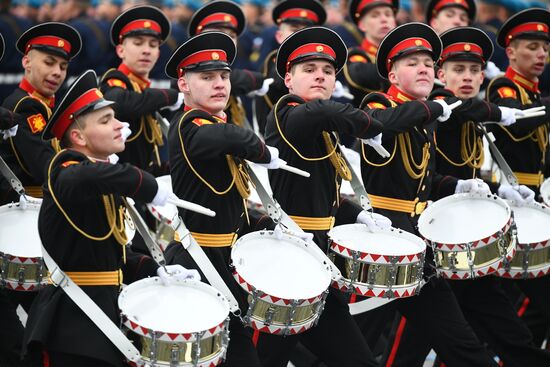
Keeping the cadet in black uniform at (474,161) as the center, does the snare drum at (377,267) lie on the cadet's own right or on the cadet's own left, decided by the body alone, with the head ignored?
on the cadet's own right

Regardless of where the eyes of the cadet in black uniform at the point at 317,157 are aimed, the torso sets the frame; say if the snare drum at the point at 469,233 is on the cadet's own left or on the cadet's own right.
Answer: on the cadet's own left

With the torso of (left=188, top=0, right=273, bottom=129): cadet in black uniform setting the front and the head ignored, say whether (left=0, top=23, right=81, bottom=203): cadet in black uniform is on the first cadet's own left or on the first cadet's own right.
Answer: on the first cadet's own right
